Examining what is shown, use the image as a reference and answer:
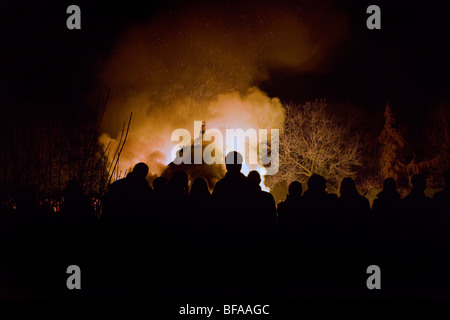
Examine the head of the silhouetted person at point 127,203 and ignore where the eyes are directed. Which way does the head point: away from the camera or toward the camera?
away from the camera

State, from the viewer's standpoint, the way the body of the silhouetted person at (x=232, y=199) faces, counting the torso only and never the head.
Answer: away from the camera

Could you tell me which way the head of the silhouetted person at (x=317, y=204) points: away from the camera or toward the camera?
away from the camera

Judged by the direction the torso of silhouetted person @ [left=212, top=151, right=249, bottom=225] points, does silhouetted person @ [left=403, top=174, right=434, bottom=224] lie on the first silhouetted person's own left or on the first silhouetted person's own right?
on the first silhouetted person's own right

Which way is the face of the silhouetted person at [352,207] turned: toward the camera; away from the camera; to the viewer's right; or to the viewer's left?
away from the camera

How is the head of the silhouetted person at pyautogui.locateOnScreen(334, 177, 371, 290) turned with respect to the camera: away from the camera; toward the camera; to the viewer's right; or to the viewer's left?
away from the camera

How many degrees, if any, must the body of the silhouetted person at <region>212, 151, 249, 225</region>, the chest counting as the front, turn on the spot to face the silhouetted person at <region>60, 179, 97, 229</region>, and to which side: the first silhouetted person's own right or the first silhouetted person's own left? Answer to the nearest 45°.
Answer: approximately 90° to the first silhouetted person's own left

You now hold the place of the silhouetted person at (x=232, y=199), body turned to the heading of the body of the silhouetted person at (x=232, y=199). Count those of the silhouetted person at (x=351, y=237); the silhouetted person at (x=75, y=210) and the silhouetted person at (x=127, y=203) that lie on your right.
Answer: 1

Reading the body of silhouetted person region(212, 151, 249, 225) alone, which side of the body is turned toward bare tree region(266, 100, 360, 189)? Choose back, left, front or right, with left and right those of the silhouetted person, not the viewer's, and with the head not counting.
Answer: front
